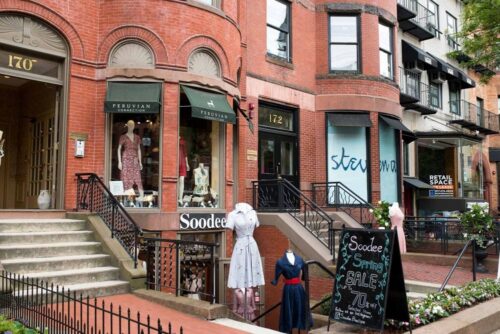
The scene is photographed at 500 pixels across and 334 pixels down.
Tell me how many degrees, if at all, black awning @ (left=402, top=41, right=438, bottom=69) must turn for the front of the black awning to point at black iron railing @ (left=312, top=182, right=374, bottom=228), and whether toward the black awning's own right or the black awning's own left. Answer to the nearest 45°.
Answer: approximately 45° to the black awning's own right

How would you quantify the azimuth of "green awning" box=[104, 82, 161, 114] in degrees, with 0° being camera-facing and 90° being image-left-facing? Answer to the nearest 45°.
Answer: approximately 0°

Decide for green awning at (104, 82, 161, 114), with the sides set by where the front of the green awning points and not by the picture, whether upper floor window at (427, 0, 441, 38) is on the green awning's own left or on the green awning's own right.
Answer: on the green awning's own left

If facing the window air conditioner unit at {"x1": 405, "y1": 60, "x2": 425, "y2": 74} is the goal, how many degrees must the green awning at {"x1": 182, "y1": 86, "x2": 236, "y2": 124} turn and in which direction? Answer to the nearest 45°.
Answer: approximately 90° to its left

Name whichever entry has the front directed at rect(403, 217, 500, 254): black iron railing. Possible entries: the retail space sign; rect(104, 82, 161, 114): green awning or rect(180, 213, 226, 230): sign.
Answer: the retail space sign

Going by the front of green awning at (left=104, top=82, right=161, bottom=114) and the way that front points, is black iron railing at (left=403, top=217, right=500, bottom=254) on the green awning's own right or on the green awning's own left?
on the green awning's own left

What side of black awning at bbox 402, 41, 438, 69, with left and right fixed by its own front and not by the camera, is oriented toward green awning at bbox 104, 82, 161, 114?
right

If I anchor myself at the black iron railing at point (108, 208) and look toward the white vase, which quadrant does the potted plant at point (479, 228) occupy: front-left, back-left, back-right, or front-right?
back-right

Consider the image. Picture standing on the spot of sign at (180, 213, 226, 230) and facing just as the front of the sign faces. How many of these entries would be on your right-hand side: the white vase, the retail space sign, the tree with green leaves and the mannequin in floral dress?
2

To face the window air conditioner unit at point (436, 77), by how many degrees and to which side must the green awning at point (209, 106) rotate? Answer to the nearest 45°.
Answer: approximately 90° to its left

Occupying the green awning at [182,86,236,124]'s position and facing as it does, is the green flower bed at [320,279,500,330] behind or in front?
in front
